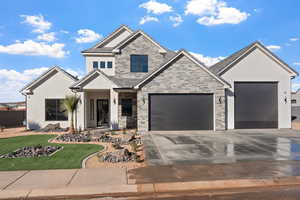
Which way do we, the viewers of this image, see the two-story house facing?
facing the viewer
